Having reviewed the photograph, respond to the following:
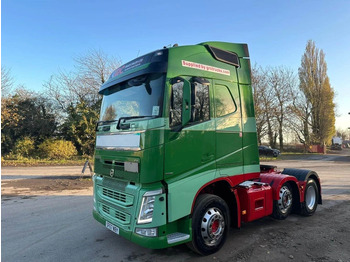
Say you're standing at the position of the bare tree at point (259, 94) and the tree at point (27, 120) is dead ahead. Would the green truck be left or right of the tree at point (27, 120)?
left

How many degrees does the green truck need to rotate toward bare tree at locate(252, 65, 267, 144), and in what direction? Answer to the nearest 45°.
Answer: approximately 135° to its right

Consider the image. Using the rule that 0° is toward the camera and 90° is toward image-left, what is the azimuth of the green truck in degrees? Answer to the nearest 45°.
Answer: approximately 45°

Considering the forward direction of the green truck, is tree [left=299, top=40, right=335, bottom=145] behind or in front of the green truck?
behind

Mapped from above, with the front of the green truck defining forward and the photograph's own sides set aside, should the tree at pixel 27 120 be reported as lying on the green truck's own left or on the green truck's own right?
on the green truck's own right

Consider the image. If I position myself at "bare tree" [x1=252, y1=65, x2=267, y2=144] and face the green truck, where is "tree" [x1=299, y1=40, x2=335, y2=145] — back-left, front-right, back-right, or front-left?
back-left
